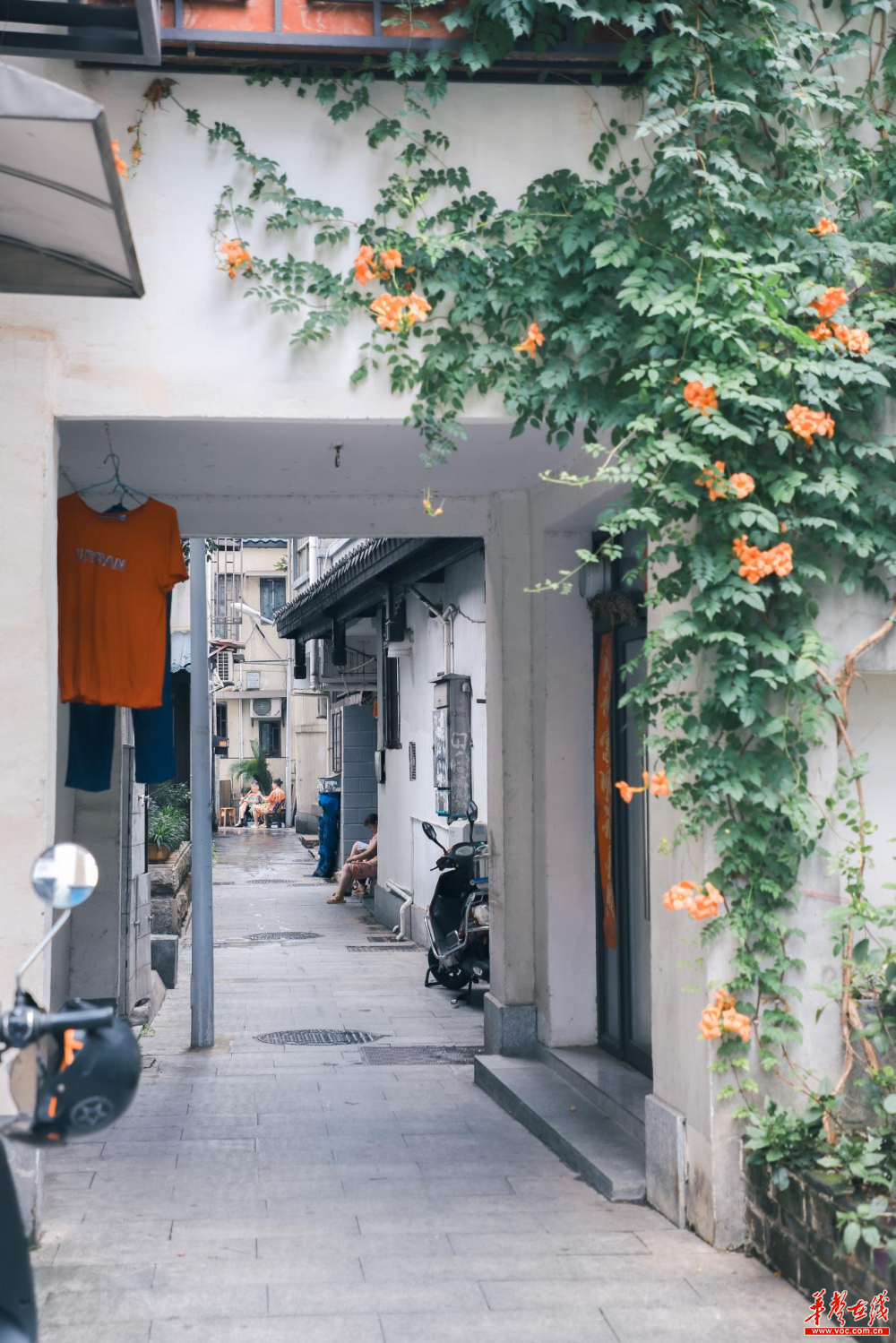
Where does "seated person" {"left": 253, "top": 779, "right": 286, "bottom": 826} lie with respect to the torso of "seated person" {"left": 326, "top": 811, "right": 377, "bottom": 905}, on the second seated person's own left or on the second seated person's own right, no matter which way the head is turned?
on the second seated person's own right

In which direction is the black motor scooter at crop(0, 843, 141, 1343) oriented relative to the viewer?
away from the camera

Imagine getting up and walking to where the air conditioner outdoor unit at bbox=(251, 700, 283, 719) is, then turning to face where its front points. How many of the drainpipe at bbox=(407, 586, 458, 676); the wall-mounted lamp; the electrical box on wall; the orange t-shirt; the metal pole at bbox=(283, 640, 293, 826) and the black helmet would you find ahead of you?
6

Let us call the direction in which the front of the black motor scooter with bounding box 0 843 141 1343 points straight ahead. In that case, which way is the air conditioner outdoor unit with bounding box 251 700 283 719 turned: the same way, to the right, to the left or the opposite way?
the opposite way

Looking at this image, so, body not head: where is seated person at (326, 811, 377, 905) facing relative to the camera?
to the viewer's left

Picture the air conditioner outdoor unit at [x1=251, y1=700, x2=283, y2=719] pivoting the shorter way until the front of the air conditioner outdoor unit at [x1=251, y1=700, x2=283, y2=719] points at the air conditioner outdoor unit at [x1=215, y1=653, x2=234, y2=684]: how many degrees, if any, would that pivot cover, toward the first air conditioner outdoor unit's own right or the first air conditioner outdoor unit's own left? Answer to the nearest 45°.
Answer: approximately 45° to the first air conditioner outdoor unit's own right

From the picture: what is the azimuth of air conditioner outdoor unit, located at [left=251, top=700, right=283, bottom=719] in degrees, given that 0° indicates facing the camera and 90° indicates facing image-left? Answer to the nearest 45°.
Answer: approximately 0°

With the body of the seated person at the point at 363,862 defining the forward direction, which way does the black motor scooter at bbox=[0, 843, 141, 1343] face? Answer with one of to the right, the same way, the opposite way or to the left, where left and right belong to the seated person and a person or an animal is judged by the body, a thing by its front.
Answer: to the right

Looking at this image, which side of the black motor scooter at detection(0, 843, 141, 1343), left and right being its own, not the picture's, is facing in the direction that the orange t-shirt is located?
front

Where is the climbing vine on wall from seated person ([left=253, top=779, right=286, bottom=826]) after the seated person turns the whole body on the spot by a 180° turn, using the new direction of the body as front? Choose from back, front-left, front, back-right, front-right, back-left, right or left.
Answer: right

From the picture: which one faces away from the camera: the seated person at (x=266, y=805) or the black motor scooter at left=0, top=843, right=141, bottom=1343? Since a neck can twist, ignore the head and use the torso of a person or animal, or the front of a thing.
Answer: the black motor scooter
